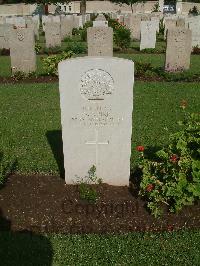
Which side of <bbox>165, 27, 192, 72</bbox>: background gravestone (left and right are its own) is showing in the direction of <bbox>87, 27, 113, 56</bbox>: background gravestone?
right

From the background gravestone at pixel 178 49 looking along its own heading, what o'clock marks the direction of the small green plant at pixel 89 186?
The small green plant is roughly at 12 o'clock from the background gravestone.

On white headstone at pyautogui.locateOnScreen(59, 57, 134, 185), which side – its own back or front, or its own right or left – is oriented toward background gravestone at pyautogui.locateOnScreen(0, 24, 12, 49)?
back

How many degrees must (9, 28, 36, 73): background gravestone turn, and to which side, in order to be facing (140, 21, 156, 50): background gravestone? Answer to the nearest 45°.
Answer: approximately 135° to its left

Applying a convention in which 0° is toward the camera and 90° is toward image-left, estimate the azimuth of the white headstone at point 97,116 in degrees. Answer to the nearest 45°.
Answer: approximately 0°

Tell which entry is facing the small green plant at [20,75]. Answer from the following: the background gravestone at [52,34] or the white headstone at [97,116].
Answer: the background gravestone

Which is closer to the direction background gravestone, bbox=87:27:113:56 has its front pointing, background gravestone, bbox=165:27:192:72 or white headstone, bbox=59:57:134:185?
the white headstone

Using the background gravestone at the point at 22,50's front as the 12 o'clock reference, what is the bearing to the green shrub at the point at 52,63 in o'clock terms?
The green shrub is roughly at 10 o'clock from the background gravestone.

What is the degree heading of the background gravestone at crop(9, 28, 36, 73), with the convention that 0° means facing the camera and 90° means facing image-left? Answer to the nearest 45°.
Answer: approximately 0°
